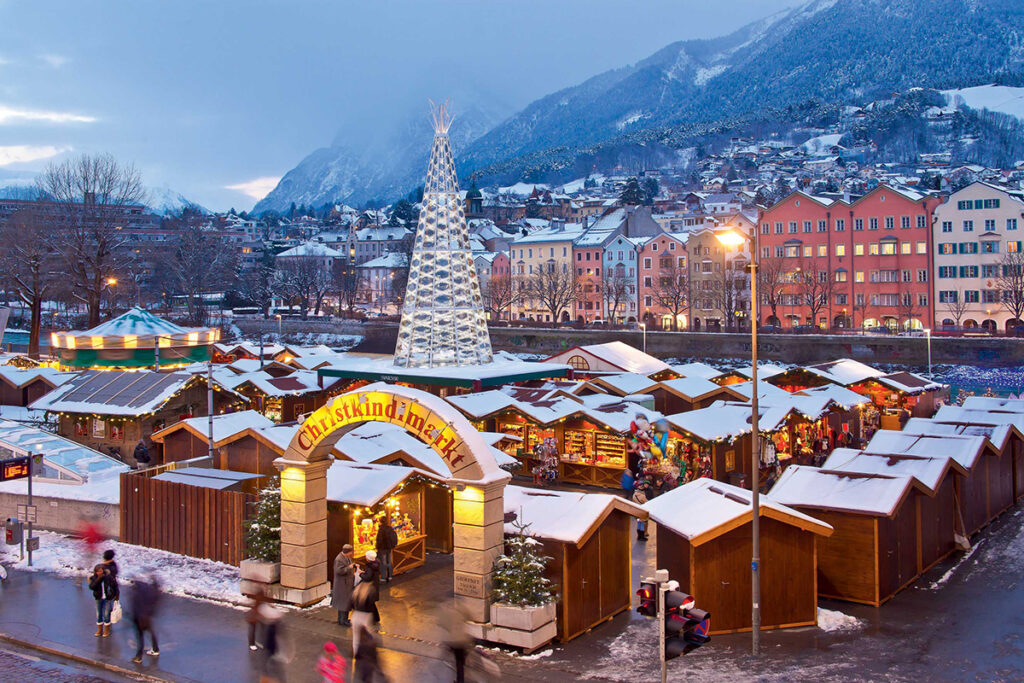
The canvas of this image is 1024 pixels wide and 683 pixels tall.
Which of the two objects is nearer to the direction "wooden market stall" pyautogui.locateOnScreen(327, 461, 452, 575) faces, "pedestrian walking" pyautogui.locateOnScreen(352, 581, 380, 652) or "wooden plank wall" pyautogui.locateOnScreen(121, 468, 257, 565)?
the pedestrian walking

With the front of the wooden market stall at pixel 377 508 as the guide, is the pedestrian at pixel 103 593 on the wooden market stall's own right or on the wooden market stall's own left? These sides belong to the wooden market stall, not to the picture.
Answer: on the wooden market stall's own right

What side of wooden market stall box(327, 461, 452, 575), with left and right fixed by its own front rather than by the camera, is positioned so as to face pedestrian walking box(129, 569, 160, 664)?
right

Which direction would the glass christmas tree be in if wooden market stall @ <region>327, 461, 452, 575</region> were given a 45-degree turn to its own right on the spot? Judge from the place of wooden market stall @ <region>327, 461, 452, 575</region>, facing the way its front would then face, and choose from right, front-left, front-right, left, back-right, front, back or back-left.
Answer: back

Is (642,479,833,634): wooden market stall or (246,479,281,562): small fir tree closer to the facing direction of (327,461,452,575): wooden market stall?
the wooden market stall

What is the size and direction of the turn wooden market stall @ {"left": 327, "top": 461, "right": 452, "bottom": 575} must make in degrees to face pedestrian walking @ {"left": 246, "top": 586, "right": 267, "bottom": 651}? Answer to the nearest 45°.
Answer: approximately 45° to its right

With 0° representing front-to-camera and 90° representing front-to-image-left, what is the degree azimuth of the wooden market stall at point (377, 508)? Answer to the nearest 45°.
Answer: approximately 315°
